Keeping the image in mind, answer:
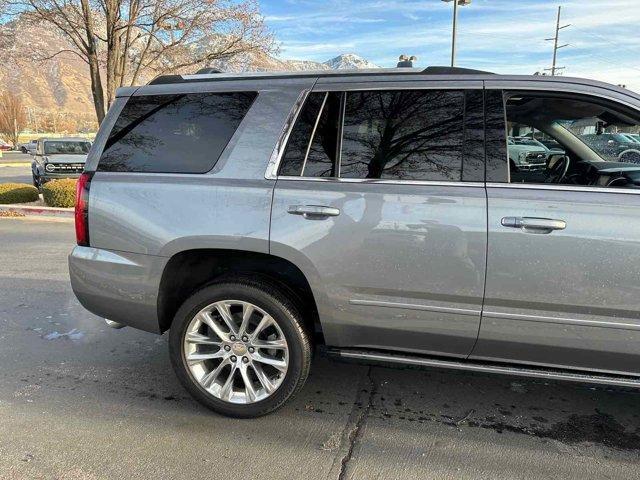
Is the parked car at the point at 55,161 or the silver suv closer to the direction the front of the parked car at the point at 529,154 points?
the silver suv

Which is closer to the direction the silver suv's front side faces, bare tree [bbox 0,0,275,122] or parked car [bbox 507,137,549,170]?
the parked car

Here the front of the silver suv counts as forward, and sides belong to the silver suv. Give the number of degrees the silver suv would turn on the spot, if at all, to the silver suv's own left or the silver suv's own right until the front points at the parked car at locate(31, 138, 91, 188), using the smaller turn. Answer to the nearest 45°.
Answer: approximately 135° to the silver suv's own left

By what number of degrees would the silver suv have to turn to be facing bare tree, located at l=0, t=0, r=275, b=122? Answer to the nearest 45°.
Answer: approximately 135° to its left

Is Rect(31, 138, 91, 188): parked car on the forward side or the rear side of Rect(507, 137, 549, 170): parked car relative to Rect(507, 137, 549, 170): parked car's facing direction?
on the rear side

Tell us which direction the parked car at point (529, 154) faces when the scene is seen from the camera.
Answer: facing the viewer and to the right of the viewer

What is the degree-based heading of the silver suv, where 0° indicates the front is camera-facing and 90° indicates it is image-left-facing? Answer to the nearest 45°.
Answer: approximately 270°

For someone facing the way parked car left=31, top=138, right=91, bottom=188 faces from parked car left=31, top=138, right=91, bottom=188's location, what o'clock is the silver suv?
The silver suv is roughly at 12 o'clock from the parked car.

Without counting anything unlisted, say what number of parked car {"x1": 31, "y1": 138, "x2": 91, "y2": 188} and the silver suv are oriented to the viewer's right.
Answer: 1
